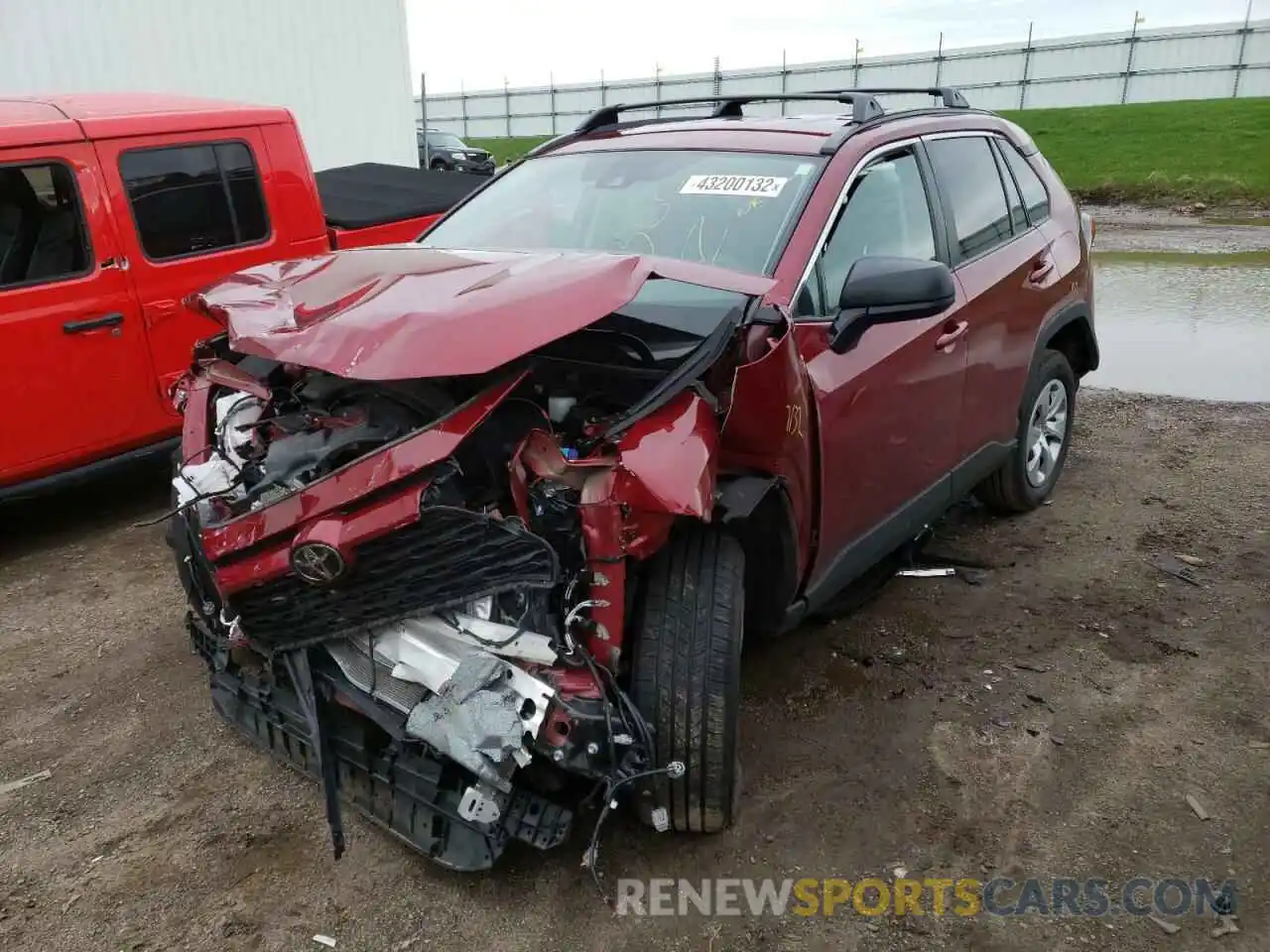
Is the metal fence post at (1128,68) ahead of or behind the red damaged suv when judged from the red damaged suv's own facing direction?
behind

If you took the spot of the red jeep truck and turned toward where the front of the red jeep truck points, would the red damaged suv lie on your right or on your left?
on your left

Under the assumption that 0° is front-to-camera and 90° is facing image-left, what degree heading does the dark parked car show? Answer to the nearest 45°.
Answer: approximately 315°

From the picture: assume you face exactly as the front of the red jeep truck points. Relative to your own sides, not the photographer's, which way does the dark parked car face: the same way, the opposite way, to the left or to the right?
to the left

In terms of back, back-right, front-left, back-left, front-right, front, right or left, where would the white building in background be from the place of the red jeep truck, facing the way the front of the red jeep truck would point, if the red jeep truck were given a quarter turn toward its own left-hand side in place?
back-left

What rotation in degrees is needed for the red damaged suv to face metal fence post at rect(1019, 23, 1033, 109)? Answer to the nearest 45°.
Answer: approximately 135° to its right

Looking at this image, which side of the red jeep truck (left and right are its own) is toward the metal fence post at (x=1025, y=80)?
back

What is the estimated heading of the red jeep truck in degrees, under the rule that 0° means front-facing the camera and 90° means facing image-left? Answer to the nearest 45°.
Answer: approximately 45°

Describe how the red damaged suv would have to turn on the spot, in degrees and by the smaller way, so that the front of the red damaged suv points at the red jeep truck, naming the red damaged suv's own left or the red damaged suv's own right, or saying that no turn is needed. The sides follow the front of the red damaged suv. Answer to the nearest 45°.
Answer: approximately 90° to the red damaged suv's own right
